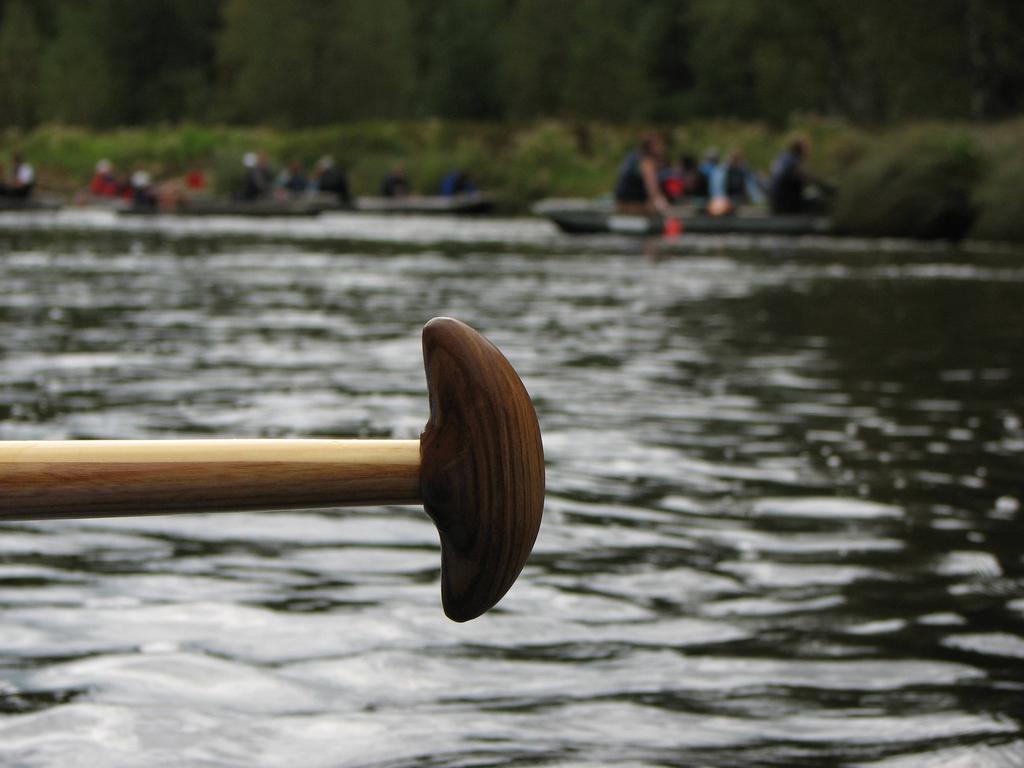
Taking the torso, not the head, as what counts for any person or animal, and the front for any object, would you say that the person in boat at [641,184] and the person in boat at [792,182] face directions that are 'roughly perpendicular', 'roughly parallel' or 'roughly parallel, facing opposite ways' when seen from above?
roughly parallel
